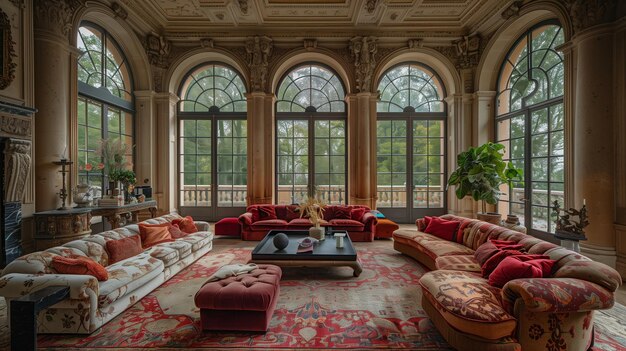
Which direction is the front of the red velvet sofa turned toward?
toward the camera

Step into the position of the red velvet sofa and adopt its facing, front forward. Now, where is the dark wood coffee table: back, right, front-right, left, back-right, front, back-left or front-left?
front

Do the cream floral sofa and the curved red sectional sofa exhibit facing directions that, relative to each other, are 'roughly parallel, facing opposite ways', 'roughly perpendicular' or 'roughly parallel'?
roughly parallel, facing opposite ways

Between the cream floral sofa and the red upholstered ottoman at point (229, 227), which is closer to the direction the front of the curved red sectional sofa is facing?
the cream floral sofa

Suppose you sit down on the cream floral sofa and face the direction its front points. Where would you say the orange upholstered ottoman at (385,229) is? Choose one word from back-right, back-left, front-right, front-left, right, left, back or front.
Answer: front-left

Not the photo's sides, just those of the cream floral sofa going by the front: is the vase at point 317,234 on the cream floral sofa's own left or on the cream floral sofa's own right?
on the cream floral sofa's own left

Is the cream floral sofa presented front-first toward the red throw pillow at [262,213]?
no

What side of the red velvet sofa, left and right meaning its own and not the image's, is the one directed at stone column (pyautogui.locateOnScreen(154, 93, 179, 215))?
right

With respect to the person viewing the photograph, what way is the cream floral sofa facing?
facing the viewer and to the right of the viewer

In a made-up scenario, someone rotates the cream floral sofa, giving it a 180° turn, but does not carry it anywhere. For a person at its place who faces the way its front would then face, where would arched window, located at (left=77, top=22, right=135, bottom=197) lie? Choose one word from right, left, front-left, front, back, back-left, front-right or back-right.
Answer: front-right

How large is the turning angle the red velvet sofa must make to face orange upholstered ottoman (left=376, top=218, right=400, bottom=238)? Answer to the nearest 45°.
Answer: approximately 90° to its left

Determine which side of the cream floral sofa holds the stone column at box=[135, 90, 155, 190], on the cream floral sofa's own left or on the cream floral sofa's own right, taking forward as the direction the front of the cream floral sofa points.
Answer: on the cream floral sofa's own left

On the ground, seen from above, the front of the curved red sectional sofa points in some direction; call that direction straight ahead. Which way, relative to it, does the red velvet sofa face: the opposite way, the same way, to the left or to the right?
to the left

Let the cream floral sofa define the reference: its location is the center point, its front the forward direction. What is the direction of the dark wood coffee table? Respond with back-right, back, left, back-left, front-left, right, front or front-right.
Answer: front-left

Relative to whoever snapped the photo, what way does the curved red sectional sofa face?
facing the viewer and to the left of the viewer

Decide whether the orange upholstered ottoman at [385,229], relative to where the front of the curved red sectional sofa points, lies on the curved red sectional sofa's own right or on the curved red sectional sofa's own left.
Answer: on the curved red sectional sofa's own right

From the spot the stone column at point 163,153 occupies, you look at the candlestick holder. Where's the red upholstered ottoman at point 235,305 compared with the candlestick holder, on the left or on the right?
left

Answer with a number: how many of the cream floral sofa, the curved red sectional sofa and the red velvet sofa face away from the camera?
0

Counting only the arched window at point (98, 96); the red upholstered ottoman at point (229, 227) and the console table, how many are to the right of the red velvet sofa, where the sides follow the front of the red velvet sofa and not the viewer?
3
